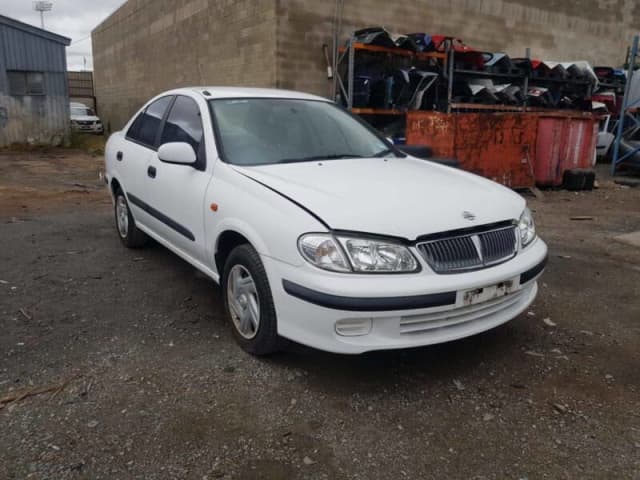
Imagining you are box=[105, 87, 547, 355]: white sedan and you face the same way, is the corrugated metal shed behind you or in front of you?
behind

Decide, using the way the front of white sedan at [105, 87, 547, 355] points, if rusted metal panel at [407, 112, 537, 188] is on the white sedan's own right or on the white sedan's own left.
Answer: on the white sedan's own left

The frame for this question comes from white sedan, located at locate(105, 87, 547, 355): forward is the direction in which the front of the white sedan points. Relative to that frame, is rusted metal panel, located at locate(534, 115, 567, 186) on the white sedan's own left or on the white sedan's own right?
on the white sedan's own left

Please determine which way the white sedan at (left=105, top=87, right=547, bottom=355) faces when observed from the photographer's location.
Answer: facing the viewer and to the right of the viewer

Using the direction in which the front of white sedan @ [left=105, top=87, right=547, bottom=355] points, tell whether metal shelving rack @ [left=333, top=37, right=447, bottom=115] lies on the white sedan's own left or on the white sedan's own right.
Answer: on the white sedan's own left

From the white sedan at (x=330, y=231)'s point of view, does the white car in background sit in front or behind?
behind

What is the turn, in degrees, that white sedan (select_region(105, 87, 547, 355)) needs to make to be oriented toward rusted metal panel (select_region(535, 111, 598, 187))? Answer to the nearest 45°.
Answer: approximately 90° to its left

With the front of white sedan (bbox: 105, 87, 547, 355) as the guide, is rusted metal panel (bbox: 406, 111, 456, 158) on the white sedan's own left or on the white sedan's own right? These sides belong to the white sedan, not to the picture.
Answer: on the white sedan's own left
